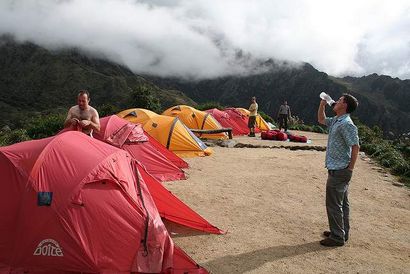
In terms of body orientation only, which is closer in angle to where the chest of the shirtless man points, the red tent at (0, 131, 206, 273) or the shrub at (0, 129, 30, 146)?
the red tent

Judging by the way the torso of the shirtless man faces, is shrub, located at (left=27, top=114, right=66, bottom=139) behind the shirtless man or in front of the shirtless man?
behind

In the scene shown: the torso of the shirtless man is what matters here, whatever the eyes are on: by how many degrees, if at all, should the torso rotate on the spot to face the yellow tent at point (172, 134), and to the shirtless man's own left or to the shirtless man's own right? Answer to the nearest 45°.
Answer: approximately 135° to the shirtless man's own left

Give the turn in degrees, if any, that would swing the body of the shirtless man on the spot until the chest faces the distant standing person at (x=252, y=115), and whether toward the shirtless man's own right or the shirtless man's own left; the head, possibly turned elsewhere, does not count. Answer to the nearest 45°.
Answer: approximately 135° to the shirtless man's own left

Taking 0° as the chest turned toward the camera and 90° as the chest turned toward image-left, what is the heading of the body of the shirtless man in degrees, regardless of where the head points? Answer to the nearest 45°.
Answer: approximately 0°

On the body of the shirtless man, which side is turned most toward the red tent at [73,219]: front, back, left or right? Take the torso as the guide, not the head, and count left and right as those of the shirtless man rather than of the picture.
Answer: front

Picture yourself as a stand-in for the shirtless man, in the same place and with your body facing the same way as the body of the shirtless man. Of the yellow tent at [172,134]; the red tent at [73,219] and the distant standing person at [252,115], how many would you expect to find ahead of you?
1
